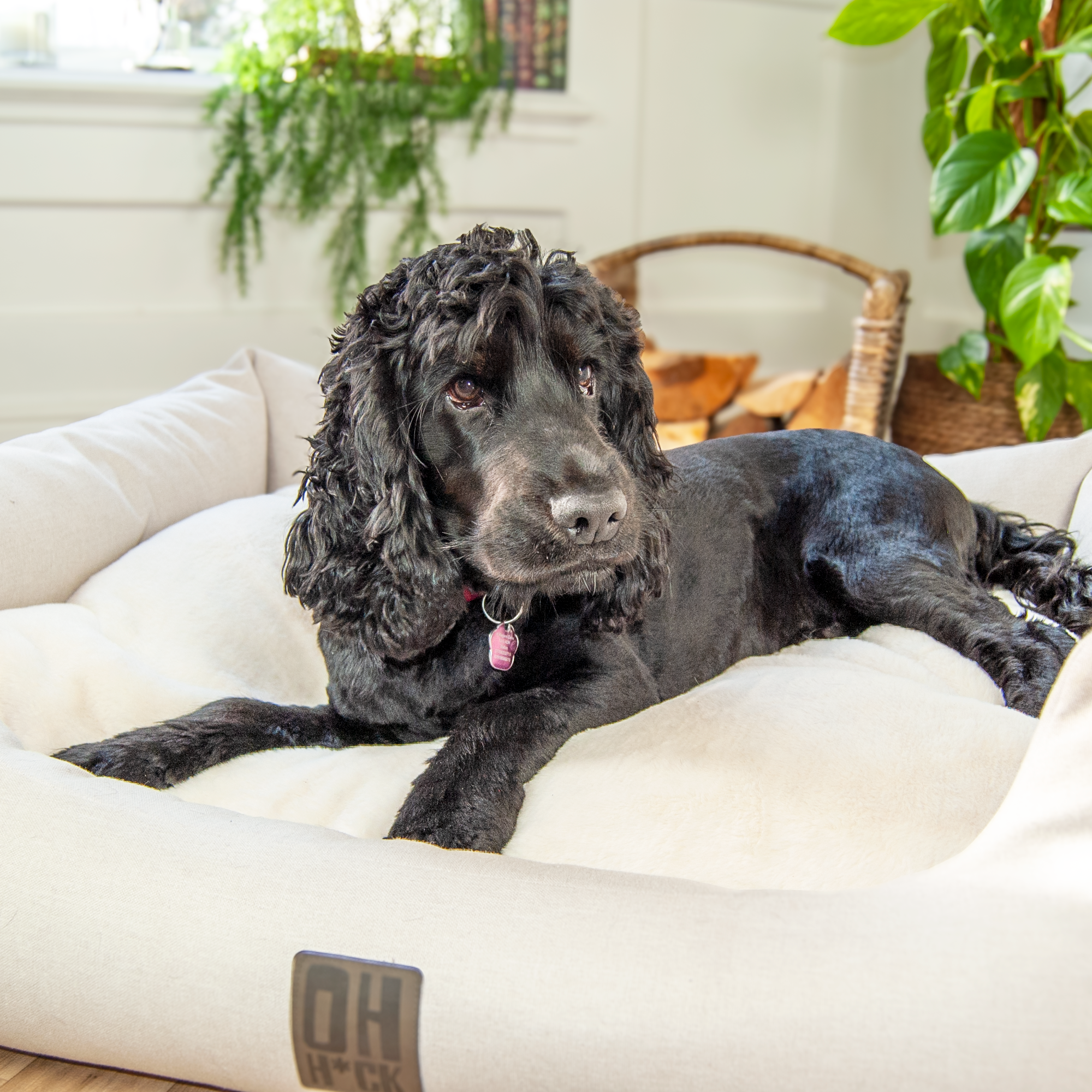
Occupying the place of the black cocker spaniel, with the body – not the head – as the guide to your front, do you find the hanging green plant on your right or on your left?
on your right

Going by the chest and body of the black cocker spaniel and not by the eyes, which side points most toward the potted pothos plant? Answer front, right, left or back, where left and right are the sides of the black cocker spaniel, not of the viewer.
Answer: back

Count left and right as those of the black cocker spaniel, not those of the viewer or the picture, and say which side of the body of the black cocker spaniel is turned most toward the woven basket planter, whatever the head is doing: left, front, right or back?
back

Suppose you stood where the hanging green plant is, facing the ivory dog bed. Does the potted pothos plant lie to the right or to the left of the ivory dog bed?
left

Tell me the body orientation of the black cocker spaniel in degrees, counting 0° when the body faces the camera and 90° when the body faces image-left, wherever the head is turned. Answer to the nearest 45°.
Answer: approximately 45°
